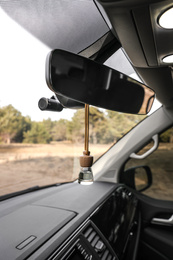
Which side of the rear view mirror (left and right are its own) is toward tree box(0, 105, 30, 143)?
back

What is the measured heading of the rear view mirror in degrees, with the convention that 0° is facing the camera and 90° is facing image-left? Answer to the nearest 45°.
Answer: approximately 315°

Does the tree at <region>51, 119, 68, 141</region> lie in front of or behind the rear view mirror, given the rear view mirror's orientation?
behind
